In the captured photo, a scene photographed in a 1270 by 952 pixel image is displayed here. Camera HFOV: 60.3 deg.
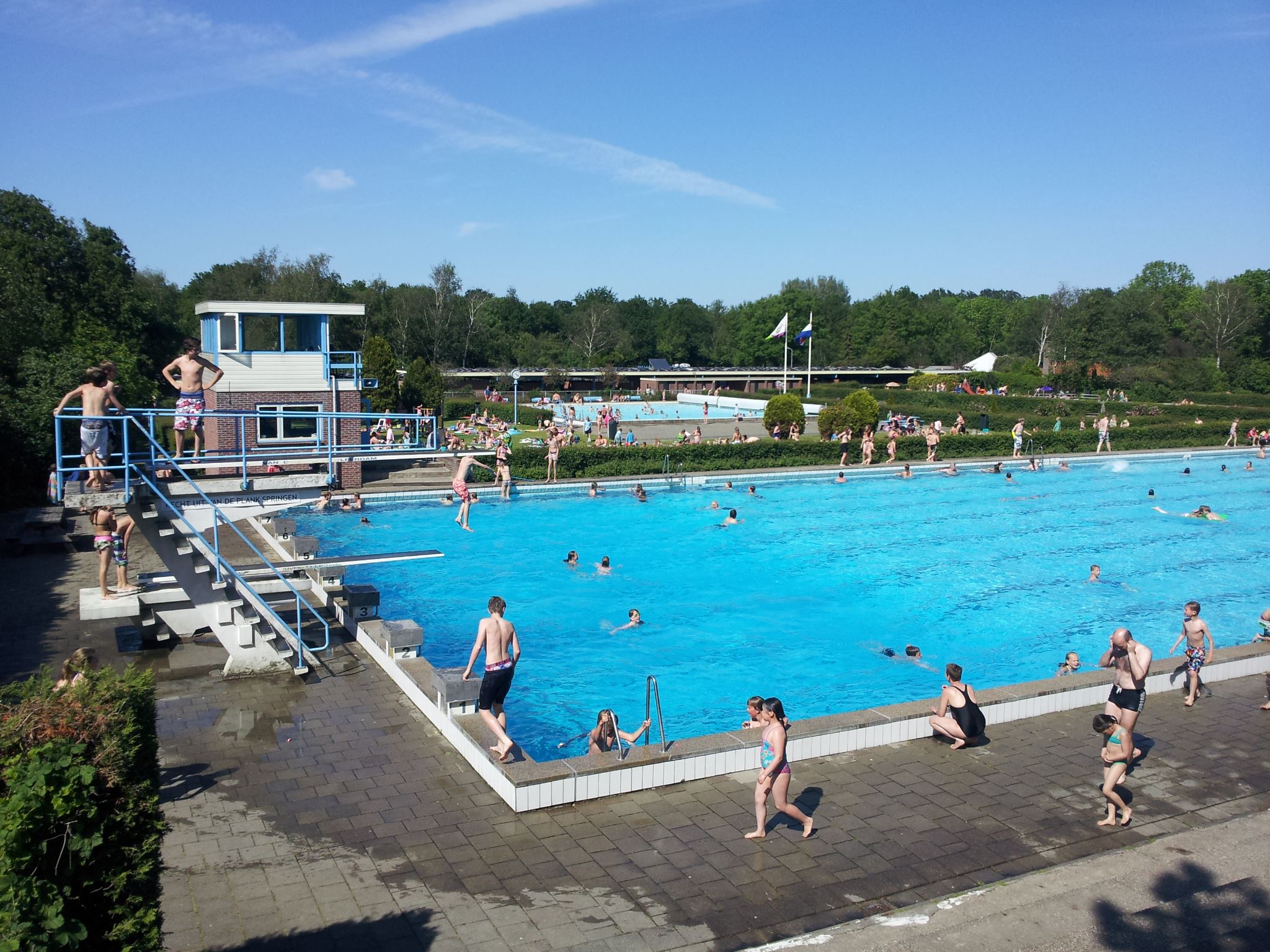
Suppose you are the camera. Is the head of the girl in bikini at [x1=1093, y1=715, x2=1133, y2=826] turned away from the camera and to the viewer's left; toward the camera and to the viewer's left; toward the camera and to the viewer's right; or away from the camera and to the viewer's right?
toward the camera and to the viewer's left

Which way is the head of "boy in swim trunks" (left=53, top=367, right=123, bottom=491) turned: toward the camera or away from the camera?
away from the camera

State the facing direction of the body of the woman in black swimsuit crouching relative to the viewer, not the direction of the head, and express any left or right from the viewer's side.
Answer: facing away from the viewer and to the left of the viewer

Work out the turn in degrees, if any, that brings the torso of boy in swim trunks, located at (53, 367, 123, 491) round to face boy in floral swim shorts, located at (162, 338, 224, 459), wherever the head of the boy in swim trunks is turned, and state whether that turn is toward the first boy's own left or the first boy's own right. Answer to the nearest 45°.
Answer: approximately 45° to the first boy's own right

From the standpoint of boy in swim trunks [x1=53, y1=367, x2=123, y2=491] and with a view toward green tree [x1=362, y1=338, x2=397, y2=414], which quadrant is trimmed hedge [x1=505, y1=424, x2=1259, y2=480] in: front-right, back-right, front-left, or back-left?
front-right

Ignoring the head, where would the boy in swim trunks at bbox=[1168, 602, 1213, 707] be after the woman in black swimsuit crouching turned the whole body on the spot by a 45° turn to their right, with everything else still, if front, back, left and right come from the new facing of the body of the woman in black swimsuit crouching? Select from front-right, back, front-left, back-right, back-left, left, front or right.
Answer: front-right

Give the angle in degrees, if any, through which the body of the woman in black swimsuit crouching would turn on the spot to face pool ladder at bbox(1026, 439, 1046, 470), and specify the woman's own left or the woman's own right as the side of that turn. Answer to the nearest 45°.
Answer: approximately 45° to the woman's own right
